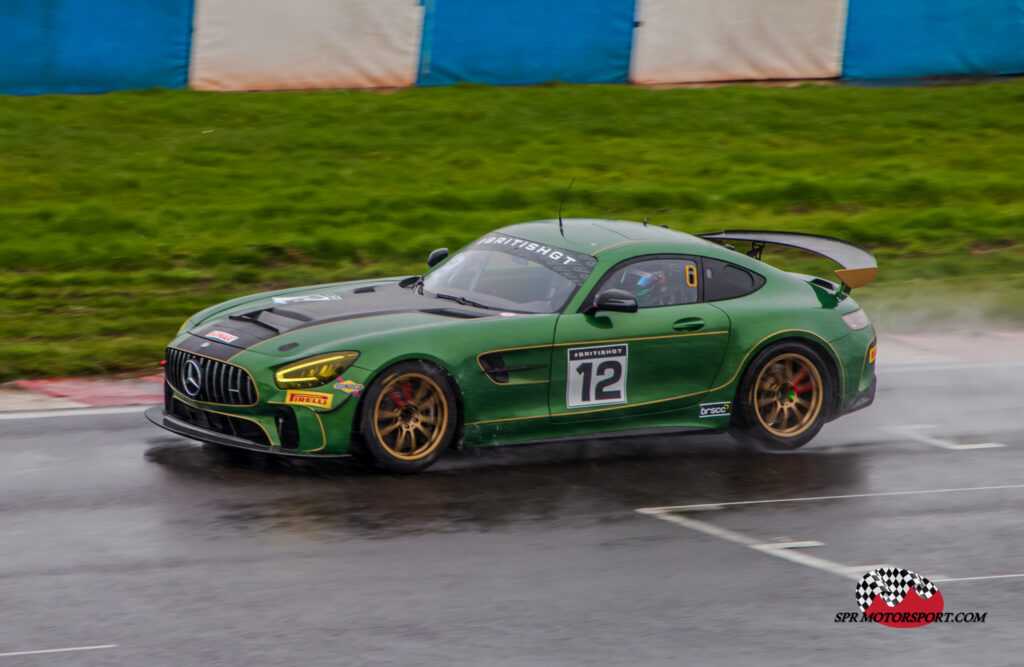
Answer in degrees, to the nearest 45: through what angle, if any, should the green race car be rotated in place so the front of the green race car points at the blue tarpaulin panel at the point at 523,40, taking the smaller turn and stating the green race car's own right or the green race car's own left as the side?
approximately 135° to the green race car's own right

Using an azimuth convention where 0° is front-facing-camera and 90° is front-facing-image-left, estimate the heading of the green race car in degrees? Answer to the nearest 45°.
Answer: approximately 45°

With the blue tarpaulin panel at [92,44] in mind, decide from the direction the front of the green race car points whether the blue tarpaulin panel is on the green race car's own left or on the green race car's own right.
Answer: on the green race car's own right

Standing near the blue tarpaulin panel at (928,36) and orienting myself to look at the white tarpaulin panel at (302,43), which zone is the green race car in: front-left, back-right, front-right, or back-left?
front-left

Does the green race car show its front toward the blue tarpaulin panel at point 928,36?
no

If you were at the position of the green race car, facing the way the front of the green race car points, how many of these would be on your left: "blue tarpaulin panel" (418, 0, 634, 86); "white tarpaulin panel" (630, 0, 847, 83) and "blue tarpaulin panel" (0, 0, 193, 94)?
0

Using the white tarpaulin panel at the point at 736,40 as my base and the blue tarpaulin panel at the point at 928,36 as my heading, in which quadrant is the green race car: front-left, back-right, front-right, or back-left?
back-right

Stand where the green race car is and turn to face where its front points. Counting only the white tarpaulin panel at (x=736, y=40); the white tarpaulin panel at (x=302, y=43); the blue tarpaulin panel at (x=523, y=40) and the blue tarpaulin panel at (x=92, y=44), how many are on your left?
0

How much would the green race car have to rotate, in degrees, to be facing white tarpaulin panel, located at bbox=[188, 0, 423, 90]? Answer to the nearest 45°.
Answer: approximately 135° to its right

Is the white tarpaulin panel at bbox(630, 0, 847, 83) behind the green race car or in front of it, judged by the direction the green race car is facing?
behind
